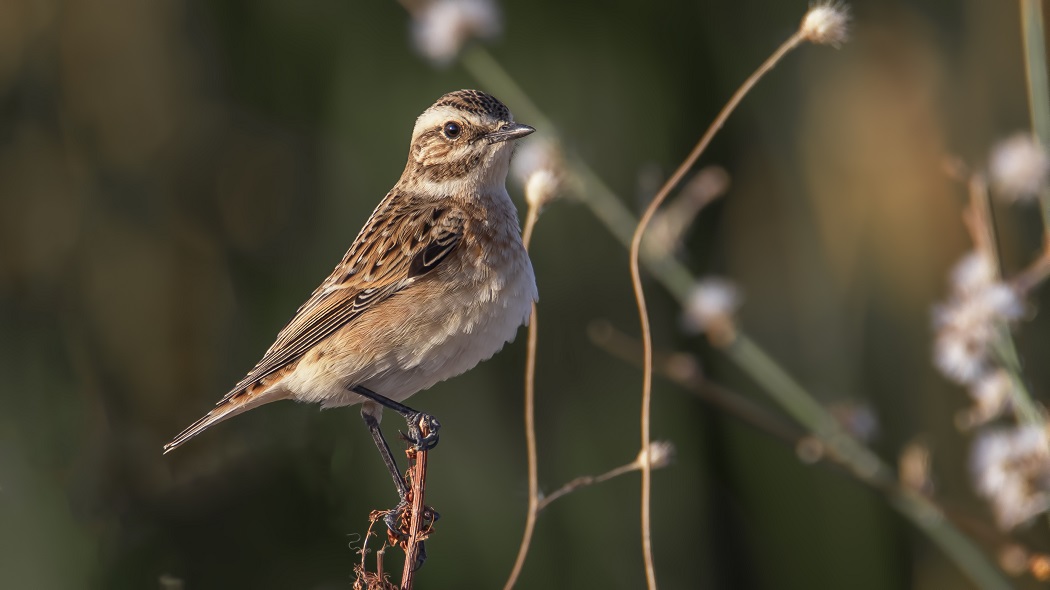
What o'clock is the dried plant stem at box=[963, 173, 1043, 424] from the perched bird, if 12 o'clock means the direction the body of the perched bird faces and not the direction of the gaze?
The dried plant stem is roughly at 11 o'clock from the perched bird.

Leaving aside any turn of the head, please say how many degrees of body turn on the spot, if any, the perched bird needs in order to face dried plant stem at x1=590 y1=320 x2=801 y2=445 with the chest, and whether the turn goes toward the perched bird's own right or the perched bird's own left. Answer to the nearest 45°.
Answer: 0° — it already faces it

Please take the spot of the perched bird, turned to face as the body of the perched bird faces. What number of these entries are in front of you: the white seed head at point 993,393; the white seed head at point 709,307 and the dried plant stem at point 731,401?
3

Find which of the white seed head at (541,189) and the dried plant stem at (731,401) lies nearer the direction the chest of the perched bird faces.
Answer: the white seed head

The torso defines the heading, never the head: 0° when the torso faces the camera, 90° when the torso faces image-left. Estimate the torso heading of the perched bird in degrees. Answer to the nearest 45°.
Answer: approximately 270°

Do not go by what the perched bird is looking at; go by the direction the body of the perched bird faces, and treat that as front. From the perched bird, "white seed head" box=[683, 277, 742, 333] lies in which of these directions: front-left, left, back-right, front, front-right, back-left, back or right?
front

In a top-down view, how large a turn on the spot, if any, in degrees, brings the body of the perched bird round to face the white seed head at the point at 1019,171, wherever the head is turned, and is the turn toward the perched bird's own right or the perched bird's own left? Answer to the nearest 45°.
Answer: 0° — it already faces it

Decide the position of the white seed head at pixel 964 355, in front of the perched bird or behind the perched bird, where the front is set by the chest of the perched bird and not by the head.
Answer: in front

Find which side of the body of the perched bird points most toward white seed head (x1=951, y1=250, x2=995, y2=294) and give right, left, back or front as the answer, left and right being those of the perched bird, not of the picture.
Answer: front
